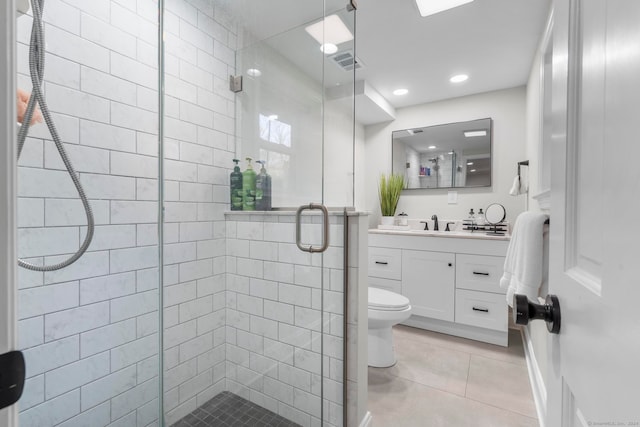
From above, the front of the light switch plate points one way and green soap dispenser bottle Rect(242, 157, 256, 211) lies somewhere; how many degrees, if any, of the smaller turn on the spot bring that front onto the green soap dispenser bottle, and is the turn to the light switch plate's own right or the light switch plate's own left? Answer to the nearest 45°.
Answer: approximately 45° to the light switch plate's own right

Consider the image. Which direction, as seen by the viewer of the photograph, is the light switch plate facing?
facing the viewer

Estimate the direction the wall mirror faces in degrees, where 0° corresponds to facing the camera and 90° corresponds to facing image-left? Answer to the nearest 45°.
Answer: approximately 0°

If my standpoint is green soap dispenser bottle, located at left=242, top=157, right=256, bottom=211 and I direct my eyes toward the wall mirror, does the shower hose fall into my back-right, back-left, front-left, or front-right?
back-right

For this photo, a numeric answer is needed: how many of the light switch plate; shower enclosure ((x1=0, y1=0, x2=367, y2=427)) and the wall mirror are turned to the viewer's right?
0

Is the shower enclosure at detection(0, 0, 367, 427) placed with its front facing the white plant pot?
no
